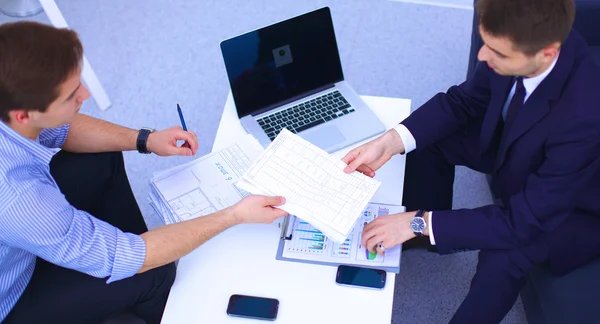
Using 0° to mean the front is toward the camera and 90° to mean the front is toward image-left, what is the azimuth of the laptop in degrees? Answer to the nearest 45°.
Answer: approximately 315°

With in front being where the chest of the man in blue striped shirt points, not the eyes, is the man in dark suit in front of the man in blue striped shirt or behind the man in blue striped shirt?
in front

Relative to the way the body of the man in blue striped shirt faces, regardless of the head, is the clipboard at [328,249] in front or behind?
in front

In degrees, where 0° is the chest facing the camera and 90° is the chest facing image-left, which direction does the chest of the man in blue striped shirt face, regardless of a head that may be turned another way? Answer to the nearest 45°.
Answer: approximately 270°

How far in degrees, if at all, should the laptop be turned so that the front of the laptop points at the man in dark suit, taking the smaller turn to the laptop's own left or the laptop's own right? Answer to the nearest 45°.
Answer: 0° — it already faces them

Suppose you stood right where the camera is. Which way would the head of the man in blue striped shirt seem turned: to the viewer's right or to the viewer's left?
to the viewer's right

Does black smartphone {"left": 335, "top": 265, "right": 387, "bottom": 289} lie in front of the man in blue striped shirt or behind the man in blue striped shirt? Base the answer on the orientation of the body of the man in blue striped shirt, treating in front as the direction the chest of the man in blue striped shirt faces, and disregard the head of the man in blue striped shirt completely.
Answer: in front

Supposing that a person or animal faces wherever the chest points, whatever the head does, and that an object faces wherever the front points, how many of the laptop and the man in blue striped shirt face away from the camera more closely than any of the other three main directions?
0
